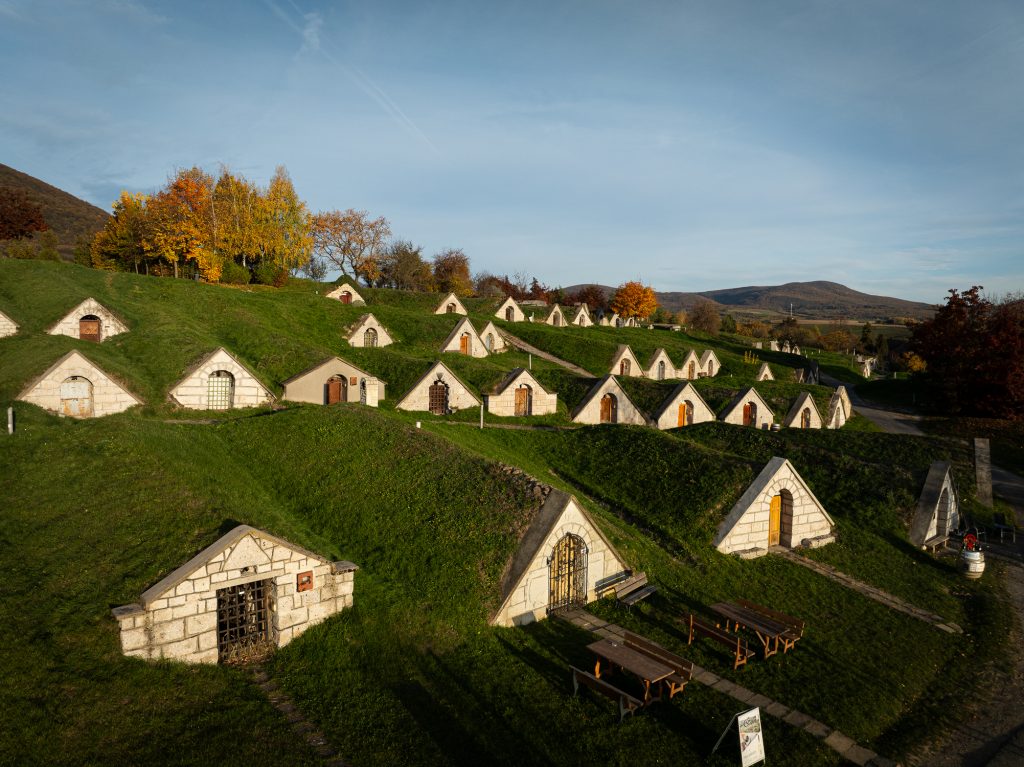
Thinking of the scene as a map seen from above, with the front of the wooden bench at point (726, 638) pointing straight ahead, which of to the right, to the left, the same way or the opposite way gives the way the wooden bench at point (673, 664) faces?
the opposite way

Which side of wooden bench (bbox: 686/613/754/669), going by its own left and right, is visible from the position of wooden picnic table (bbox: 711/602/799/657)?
front

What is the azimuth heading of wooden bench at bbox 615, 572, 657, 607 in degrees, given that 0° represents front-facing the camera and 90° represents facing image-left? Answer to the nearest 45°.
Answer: approximately 315°

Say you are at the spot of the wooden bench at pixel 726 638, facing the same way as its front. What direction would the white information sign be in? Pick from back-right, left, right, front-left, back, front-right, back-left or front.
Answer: back-right

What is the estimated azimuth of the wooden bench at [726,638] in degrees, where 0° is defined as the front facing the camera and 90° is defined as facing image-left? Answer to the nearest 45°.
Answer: approximately 225°

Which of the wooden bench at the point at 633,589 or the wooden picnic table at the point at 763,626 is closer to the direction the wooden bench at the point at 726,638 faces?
the wooden picnic table

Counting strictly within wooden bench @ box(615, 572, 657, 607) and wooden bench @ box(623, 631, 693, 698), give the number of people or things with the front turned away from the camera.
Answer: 0

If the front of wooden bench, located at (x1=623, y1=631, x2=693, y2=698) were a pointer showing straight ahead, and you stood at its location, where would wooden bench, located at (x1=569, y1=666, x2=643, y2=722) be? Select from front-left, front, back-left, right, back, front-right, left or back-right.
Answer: front

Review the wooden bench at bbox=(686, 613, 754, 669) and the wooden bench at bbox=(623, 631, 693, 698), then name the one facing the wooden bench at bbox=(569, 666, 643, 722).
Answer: the wooden bench at bbox=(623, 631, 693, 698)

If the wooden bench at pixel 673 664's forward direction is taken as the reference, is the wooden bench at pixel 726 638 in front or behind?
behind

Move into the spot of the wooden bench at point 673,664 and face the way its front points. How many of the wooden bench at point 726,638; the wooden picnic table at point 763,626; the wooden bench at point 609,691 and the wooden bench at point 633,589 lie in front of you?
1

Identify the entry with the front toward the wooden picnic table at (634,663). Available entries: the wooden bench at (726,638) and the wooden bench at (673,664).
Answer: the wooden bench at (673,664)

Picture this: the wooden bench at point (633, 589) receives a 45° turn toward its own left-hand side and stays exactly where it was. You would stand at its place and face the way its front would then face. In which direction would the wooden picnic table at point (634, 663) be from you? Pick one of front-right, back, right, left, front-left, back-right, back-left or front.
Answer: right

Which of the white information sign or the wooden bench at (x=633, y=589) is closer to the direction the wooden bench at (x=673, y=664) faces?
the white information sign

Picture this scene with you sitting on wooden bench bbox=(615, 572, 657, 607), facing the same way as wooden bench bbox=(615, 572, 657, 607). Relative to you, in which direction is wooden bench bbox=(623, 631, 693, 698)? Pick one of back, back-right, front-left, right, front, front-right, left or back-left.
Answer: front-right

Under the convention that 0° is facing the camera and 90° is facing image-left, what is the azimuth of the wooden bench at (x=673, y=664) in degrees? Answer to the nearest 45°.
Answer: approximately 45°

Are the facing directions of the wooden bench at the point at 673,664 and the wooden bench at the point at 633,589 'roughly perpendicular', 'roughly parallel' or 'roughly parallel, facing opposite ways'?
roughly perpendicular

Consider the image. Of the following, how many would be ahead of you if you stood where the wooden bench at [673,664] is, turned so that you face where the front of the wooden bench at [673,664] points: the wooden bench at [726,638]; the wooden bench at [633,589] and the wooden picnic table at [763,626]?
0

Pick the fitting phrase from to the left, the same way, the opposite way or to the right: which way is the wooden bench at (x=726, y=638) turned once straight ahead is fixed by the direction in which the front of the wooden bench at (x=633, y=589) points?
to the left

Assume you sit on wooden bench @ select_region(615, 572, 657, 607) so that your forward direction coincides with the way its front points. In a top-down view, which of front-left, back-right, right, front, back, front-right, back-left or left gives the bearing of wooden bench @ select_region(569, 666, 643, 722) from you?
front-right

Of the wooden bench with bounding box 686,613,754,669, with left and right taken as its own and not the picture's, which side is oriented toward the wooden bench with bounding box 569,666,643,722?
back
